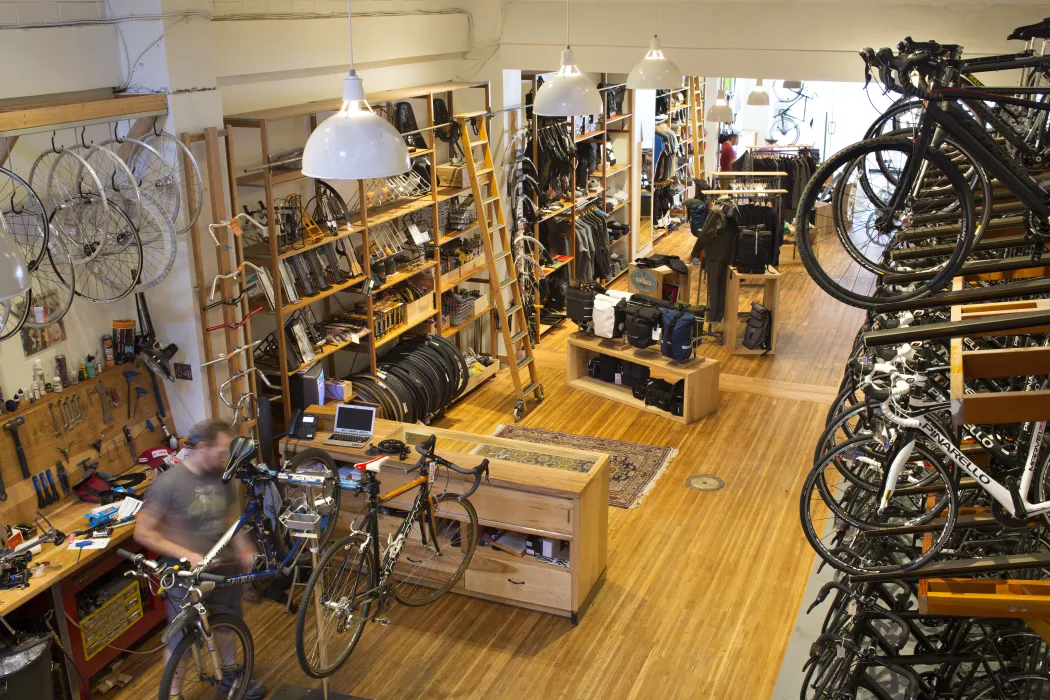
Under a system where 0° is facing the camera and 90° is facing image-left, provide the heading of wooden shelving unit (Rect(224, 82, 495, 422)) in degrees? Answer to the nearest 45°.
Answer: approximately 315°

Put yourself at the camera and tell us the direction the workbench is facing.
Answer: facing the viewer and to the right of the viewer

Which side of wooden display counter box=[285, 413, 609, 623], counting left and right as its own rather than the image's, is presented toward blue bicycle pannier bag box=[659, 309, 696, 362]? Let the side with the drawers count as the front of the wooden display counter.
back

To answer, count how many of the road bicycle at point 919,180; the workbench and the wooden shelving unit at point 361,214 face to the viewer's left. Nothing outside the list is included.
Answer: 1

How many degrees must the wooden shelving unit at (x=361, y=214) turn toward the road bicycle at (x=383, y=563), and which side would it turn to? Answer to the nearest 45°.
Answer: approximately 45° to its right

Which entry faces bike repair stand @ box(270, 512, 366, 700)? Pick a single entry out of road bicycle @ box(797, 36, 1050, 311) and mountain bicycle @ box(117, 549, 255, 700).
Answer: road bicycle @ box(797, 36, 1050, 311)

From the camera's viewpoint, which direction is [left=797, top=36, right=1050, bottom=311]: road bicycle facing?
to the viewer's left

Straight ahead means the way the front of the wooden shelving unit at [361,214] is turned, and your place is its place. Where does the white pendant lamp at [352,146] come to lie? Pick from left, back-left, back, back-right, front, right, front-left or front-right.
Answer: front-right

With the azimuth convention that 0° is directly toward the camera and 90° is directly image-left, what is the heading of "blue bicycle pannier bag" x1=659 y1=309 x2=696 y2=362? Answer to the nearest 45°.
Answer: approximately 45°

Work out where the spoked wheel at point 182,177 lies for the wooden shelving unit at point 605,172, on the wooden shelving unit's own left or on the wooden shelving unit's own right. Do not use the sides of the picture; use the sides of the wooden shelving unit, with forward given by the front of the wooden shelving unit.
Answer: on the wooden shelving unit's own right

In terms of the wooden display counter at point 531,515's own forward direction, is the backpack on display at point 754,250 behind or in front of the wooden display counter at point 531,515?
behind

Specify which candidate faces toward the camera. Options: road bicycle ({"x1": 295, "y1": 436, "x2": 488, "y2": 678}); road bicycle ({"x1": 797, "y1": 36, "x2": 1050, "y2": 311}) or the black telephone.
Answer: the black telephone
